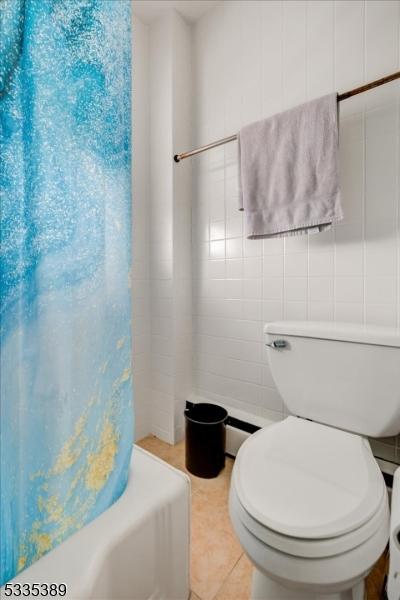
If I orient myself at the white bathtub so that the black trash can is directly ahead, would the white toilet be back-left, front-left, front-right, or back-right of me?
front-right

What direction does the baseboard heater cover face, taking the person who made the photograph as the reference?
facing the viewer and to the left of the viewer
